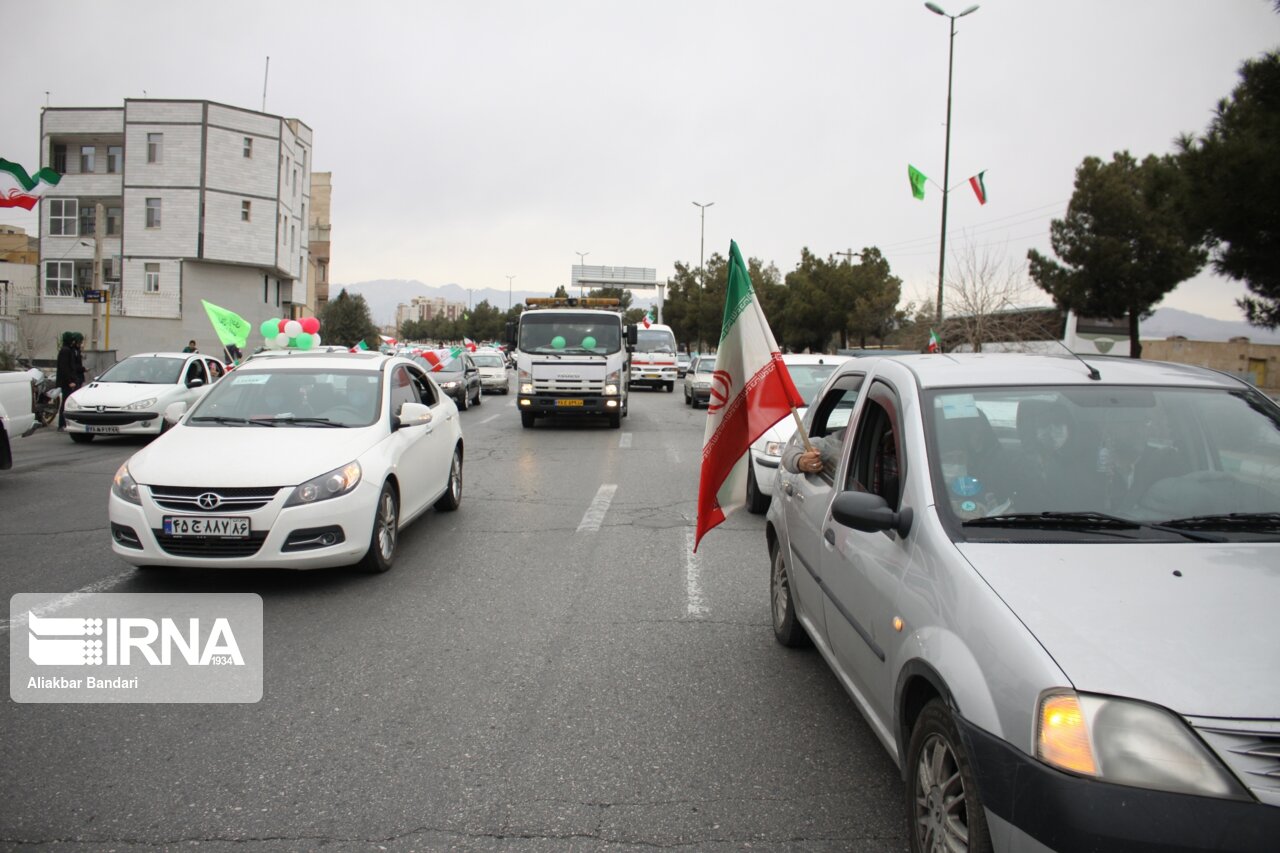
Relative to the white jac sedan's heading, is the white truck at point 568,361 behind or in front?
behind

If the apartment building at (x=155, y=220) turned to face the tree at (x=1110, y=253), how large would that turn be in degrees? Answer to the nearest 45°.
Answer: approximately 45° to its left

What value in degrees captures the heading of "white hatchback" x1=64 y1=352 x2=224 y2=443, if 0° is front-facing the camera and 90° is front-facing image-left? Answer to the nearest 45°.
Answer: approximately 45°

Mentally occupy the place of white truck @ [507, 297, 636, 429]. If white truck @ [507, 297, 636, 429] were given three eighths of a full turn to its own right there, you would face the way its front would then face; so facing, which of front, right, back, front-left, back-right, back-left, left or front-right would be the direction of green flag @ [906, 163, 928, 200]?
right

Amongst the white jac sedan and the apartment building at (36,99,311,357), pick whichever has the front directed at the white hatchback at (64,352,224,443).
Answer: the apartment building

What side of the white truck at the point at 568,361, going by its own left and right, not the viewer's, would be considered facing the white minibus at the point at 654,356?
back

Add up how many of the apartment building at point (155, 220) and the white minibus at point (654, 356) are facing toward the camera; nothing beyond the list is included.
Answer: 2

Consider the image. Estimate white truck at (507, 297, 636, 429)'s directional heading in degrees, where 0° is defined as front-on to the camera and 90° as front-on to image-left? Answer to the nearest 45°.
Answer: approximately 0°

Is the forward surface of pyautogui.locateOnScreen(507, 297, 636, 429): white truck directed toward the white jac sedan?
yes

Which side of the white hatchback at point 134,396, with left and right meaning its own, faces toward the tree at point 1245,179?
left

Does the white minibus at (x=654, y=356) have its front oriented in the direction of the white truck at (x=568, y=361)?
yes
